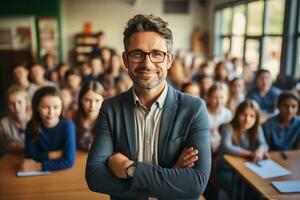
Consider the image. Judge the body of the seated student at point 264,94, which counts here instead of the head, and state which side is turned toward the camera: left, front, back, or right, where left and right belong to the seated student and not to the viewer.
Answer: front

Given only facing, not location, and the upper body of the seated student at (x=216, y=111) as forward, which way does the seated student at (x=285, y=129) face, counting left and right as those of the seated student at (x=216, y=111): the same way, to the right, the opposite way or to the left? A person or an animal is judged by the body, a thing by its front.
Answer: the same way

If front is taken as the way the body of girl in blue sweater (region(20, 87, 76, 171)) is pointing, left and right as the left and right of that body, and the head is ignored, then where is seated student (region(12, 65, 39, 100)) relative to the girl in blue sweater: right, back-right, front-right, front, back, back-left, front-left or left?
back

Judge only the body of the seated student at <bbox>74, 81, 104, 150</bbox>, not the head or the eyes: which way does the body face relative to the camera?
toward the camera

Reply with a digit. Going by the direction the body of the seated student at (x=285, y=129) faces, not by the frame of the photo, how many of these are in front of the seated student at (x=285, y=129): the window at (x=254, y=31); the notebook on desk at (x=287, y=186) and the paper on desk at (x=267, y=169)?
2

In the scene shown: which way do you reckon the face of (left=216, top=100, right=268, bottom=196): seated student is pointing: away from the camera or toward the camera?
toward the camera

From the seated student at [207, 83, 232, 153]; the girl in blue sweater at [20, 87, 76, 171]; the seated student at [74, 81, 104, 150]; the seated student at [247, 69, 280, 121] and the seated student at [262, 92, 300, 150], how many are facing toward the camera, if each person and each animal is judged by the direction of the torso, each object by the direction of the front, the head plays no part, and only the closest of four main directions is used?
5

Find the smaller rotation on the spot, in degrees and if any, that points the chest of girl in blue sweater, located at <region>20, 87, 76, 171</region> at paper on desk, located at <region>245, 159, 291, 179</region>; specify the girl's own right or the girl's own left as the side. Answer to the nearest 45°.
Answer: approximately 90° to the girl's own left

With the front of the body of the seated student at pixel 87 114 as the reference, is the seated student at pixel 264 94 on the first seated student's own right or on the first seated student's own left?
on the first seated student's own left

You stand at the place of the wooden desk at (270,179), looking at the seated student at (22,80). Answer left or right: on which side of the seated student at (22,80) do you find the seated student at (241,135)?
right

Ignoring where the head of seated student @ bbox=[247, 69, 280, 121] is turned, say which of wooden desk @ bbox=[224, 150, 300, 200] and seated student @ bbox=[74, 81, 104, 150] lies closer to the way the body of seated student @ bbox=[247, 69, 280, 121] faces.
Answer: the wooden desk

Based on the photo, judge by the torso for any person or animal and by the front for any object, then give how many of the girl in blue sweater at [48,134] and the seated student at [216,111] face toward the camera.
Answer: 2

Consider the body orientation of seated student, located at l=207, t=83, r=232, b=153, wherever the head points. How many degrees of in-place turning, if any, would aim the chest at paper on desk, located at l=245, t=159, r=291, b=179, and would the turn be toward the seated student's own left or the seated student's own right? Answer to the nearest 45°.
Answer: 0° — they already face it

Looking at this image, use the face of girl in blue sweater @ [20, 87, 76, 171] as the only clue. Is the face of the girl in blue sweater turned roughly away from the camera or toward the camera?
toward the camera

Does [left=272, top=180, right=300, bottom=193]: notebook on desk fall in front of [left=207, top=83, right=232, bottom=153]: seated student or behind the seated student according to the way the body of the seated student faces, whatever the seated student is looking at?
in front

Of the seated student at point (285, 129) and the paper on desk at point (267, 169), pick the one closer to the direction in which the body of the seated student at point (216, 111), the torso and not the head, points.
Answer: the paper on desk
